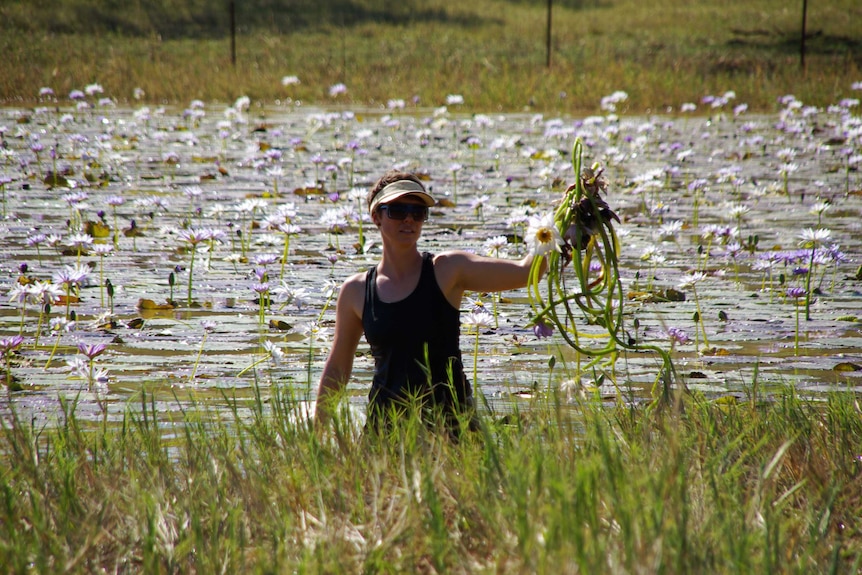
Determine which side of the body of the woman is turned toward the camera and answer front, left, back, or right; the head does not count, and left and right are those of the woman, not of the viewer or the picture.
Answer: front
